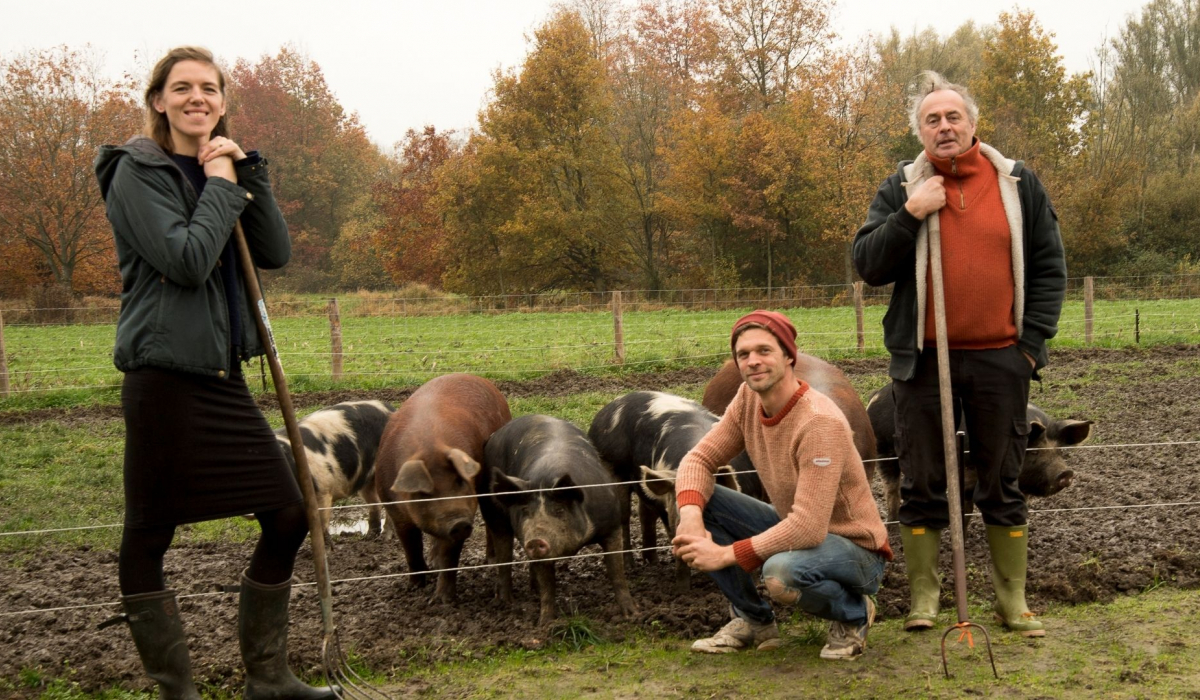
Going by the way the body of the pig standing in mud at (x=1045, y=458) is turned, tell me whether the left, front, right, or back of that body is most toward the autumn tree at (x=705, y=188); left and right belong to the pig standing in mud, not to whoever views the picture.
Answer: left

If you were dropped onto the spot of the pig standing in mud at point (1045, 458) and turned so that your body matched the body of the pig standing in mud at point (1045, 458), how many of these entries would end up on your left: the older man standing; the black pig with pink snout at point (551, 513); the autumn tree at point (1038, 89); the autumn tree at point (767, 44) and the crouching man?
2

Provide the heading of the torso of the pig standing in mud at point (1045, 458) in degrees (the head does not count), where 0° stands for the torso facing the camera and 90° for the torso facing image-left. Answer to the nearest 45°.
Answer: approximately 270°

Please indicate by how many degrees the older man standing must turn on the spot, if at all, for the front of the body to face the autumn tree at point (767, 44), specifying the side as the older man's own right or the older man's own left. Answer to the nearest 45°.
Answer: approximately 180°

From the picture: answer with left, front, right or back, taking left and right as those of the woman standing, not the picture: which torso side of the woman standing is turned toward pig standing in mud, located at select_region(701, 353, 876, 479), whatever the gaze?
left

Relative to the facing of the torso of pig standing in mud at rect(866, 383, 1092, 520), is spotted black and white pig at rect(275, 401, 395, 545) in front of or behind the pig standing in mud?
behind

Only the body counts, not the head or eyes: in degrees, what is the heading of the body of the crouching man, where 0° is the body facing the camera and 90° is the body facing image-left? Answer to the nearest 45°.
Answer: approximately 45°

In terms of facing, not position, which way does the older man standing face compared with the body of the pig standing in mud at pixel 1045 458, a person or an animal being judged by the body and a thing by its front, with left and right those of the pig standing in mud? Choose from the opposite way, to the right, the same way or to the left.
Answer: to the right

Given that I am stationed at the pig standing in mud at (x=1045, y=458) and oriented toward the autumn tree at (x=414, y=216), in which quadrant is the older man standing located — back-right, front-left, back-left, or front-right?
back-left

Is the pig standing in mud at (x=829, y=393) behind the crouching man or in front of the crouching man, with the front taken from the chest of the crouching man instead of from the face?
behind

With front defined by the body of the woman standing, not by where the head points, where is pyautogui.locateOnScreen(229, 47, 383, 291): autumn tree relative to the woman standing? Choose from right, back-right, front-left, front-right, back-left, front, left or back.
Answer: back-left
